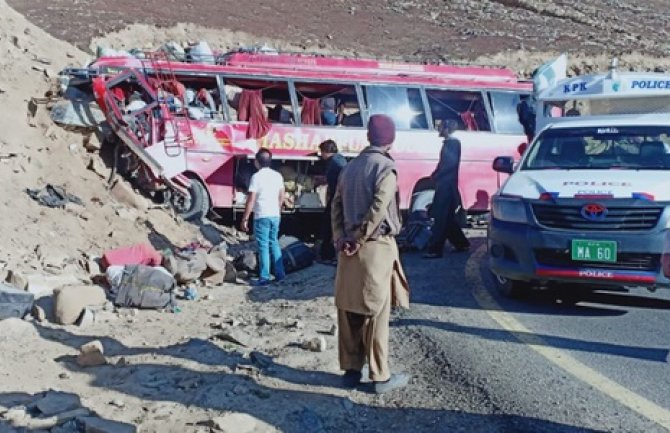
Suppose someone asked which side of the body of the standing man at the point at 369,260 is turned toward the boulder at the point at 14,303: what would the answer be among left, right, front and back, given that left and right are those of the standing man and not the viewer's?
left

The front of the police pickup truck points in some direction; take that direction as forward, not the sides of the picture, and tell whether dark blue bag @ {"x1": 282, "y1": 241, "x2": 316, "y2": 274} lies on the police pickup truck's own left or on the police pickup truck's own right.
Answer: on the police pickup truck's own right

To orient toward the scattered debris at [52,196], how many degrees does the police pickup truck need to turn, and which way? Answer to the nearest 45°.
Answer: approximately 90° to its right

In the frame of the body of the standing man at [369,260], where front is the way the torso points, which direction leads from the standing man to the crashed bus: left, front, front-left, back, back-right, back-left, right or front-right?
front-left

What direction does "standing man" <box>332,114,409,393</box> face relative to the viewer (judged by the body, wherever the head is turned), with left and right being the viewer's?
facing away from the viewer and to the right of the viewer

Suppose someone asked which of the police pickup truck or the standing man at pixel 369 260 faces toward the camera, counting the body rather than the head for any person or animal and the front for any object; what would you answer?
the police pickup truck

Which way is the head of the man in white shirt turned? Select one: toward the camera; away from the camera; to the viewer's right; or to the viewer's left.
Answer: away from the camera

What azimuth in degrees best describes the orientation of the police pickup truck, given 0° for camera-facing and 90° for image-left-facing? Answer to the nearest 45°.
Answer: approximately 0°

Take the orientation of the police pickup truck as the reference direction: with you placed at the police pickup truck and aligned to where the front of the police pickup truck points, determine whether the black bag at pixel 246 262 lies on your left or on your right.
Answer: on your right

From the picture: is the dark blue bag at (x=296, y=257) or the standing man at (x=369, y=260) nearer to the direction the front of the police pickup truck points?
the standing man

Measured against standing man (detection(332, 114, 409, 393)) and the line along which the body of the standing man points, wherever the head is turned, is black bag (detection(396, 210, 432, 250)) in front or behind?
in front

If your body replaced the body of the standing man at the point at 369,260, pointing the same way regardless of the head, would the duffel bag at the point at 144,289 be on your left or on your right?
on your left

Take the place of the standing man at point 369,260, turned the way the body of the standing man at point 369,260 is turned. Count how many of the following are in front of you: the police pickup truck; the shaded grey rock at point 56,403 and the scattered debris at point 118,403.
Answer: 1

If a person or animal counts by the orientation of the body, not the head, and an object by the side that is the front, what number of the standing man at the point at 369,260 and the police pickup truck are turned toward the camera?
1

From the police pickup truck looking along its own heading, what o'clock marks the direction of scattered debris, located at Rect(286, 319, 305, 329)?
The scattered debris is roughly at 2 o'clock from the police pickup truck.

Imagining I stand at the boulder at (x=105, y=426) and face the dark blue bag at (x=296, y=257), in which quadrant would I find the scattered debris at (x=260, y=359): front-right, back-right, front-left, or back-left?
front-right

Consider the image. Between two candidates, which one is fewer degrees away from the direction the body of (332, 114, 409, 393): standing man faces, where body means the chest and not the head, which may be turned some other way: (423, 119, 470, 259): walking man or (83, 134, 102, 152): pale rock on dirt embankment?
the walking man

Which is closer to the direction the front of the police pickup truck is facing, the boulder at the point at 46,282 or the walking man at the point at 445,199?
the boulder
